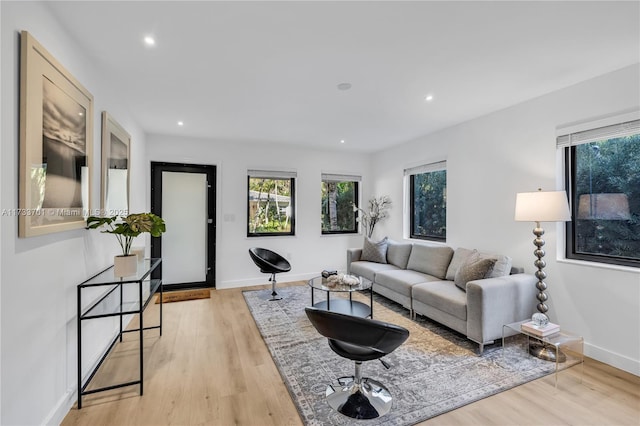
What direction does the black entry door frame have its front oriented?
toward the camera

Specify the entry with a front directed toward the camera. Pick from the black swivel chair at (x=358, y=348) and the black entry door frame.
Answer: the black entry door frame

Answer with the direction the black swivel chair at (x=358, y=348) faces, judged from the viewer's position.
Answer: facing away from the viewer and to the right of the viewer

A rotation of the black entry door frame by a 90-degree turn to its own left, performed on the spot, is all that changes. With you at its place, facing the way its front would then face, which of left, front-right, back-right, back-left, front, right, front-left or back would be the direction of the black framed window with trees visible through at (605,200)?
front-right

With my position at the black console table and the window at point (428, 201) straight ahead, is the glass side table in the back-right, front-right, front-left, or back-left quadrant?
front-right

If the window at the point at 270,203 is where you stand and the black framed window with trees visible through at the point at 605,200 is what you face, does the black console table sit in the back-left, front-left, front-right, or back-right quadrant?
front-right

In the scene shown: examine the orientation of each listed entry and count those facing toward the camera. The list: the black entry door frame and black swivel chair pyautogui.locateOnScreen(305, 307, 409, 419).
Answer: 1

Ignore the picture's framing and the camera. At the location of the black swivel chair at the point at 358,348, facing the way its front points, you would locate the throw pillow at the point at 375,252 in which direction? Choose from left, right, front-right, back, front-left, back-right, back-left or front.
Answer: front-left

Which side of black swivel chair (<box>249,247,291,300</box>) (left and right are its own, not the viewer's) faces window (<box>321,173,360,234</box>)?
left

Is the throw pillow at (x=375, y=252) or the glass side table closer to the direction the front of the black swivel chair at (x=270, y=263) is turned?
the glass side table

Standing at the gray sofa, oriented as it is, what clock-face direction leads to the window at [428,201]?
The window is roughly at 4 o'clock from the gray sofa.

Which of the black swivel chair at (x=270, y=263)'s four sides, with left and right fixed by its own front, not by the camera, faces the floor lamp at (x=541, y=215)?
front

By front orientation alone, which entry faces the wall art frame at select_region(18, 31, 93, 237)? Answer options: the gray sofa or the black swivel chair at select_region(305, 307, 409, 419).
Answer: the gray sofa

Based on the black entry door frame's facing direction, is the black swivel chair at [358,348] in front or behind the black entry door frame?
in front

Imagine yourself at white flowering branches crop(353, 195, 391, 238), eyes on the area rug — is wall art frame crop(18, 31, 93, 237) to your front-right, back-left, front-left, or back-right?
front-right

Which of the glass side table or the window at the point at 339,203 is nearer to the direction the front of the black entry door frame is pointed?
the glass side table

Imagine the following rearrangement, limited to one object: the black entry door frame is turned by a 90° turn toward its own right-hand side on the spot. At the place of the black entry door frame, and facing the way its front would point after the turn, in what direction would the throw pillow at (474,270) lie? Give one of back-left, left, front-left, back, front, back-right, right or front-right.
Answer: back-left

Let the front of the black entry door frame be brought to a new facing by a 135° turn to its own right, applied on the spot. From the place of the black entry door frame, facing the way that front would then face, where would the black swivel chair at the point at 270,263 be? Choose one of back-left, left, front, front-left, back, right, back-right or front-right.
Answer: back
